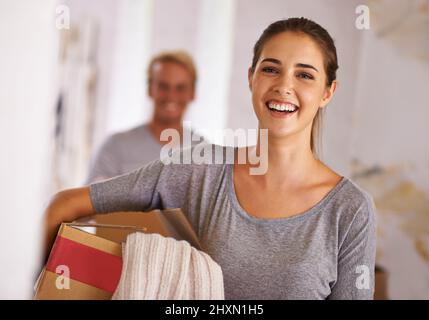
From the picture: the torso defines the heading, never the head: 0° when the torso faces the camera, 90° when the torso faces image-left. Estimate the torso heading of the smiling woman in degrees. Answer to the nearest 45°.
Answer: approximately 0°

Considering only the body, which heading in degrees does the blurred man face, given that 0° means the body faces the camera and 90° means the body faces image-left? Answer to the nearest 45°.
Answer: approximately 0°

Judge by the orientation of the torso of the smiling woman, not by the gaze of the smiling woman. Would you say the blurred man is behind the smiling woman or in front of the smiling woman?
behind

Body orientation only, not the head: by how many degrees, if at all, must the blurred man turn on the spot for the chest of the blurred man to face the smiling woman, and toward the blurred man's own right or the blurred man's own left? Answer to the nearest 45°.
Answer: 0° — they already face them

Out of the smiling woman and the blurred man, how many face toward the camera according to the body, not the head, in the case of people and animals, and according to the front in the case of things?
2
